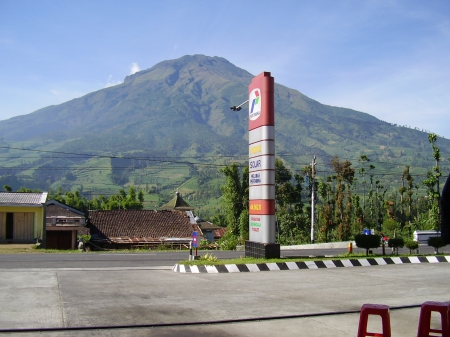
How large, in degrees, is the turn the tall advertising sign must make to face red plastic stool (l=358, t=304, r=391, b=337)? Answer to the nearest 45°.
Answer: approximately 45° to its left

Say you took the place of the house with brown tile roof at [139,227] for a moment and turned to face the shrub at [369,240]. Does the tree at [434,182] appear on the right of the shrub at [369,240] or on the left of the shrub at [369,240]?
left

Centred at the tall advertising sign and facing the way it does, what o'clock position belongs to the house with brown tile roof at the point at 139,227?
The house with brown tile roof is roughly at 4 o'clock from the tall advertising sign.

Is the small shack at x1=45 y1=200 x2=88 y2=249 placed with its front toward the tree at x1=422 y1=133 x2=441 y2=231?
no

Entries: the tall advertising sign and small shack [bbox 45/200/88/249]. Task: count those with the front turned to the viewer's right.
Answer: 0

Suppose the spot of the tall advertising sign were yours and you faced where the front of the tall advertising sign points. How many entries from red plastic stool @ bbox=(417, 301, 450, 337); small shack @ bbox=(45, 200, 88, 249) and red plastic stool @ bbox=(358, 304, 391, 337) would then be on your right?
1

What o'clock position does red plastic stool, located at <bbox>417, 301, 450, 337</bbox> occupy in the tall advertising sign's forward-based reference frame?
The red plastic stool is roughly at 10 o'clock from the tall advertising sign.

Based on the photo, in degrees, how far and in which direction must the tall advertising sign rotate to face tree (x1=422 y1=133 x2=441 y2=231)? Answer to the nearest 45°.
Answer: approximately 180°

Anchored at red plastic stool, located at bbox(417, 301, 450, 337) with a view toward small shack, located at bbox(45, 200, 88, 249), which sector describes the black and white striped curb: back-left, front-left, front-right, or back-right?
front-right

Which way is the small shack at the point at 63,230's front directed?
toward the camera

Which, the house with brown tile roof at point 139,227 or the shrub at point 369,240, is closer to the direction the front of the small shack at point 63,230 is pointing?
the shrub

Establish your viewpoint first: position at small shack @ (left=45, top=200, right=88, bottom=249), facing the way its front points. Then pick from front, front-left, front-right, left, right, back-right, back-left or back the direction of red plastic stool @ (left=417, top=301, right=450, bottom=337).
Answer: front
